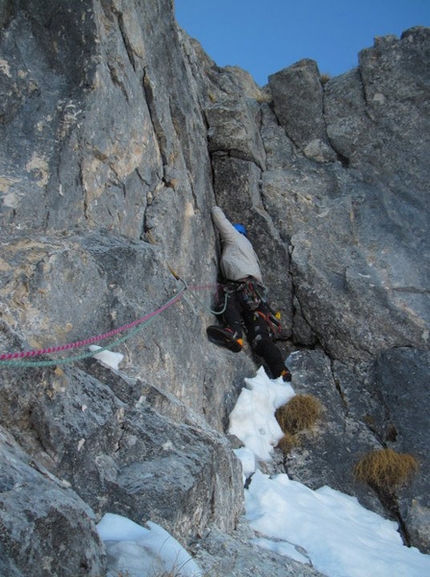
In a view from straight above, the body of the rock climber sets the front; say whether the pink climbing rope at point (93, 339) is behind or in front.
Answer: behind

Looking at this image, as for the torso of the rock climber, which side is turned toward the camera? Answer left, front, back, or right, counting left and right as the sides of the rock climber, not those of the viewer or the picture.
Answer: back

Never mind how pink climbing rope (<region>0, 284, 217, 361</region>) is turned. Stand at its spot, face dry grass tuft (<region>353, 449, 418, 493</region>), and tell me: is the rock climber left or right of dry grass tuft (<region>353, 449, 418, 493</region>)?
left

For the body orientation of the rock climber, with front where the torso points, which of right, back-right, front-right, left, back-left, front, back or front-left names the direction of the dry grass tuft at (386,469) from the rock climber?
back-right
